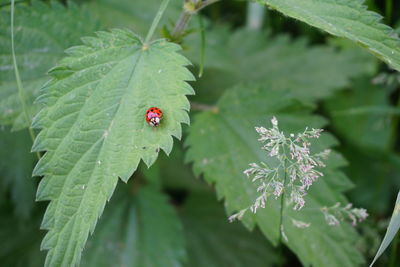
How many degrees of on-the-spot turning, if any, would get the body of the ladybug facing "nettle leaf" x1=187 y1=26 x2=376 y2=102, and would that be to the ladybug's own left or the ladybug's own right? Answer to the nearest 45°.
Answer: approximately 135° to the ladybug's own left

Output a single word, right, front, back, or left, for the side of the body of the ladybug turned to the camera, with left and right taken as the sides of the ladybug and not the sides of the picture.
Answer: front

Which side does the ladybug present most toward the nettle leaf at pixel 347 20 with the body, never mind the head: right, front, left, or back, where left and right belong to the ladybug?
left

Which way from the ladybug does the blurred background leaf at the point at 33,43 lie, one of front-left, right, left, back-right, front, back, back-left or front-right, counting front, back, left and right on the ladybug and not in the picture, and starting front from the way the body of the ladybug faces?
back-right
